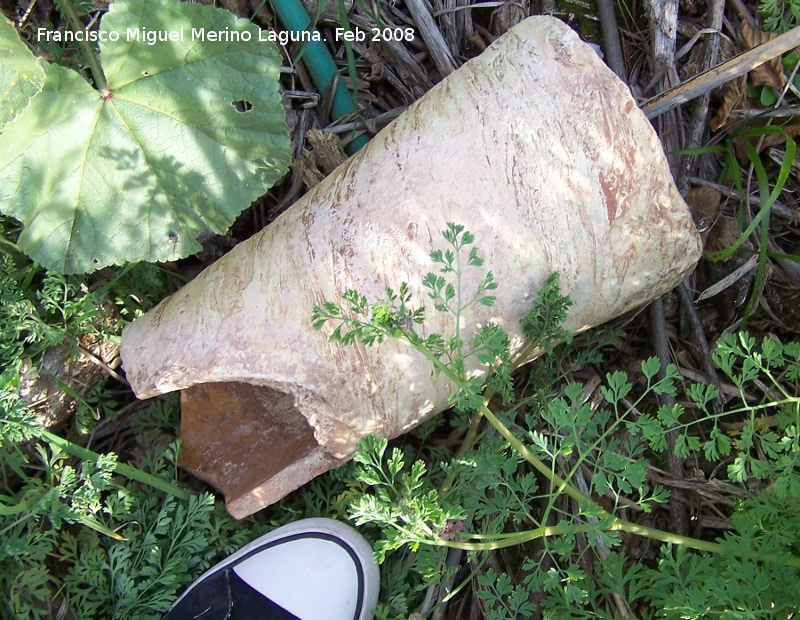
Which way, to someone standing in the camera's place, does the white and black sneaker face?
facing away from the viewer and to the right of the viewer

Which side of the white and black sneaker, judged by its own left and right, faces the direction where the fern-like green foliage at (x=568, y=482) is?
right
